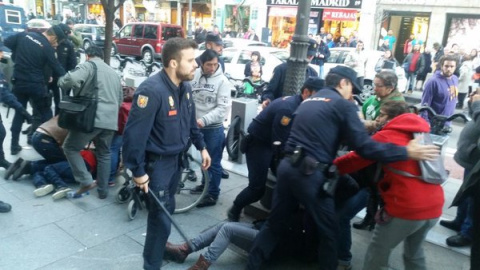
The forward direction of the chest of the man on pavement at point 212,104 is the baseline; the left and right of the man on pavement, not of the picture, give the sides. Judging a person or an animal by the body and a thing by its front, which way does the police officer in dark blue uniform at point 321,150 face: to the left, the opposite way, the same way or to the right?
the opposite way

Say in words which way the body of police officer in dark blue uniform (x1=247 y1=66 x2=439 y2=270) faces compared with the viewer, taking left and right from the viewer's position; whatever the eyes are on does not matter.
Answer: facing away from the viewer and to the right of the viewer

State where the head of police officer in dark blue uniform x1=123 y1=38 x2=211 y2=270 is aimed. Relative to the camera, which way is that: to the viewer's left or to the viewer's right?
to the viewer's right

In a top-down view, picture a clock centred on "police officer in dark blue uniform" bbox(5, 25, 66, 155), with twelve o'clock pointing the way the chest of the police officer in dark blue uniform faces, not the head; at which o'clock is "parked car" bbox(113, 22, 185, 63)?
The parked car is roughly at 11 o'clock from the police officer in dark blue uniform.

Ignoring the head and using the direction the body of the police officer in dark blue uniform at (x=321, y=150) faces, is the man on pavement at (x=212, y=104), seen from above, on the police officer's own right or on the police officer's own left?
on the police officer's own left

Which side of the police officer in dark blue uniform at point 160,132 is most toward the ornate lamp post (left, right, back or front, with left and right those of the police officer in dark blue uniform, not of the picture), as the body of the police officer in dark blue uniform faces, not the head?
left

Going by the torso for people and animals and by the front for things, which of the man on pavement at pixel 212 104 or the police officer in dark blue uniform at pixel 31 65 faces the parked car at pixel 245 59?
the police officer in dark blue uniform

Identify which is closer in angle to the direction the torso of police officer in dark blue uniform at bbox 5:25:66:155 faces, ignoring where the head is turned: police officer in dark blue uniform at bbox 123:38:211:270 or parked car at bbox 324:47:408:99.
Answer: the parked car

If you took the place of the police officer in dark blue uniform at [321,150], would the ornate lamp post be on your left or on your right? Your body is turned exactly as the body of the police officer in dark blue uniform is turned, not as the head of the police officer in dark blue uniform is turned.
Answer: on your left

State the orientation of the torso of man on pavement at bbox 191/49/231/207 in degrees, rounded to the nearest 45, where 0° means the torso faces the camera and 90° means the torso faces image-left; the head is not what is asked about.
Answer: approximately 45°
